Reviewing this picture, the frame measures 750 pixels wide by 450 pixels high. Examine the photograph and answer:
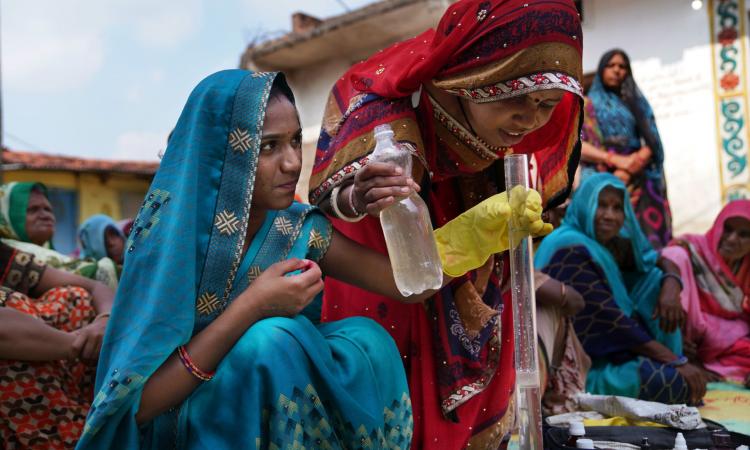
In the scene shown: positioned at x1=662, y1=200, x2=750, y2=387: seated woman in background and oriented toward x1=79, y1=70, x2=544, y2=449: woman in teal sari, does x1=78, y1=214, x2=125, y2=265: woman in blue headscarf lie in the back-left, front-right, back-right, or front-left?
front-right

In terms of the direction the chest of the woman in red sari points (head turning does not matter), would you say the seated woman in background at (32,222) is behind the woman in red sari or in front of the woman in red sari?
behind

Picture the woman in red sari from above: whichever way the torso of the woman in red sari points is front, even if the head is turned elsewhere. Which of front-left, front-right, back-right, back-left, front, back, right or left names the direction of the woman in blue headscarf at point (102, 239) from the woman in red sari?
back

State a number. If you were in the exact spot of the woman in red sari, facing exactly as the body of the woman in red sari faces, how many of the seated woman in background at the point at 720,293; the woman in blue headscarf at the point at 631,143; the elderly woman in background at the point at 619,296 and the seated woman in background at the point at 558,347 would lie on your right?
0

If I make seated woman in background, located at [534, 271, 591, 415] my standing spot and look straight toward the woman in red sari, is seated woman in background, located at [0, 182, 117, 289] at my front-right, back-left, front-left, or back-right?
front-right

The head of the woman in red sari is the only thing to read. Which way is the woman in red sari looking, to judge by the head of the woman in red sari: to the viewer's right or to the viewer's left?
to the viewer's right

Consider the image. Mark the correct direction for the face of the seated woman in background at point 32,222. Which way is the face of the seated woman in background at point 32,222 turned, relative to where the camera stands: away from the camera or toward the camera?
toward the camera

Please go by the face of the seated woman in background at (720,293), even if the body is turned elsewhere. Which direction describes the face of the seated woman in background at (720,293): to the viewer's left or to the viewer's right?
to the viewer's left

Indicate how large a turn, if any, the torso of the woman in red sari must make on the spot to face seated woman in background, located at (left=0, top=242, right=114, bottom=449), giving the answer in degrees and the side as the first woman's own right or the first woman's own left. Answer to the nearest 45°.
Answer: approximately 135° to the first woman's own right

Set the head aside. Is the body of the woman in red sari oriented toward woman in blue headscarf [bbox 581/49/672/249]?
no

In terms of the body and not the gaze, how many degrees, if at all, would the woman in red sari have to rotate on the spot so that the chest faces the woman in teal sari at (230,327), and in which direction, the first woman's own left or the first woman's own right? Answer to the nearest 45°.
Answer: approximately 90° to the first woman's own right

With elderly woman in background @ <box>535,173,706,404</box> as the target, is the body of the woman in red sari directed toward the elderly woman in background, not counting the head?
no

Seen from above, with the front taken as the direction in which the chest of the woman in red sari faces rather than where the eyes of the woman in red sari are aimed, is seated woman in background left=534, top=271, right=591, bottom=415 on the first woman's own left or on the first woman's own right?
on the first woman's own left

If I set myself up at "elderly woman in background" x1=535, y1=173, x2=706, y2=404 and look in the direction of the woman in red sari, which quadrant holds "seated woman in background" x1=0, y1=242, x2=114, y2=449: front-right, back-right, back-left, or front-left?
front-right

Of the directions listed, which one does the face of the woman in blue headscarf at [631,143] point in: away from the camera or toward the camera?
toward the camera

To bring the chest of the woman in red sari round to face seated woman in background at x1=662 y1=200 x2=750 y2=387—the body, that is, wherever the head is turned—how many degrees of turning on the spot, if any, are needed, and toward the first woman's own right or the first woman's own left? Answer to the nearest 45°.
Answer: approximately 90° to the first woman's own left

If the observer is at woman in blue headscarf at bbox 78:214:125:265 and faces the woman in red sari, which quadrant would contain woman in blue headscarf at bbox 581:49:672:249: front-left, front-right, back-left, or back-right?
front-left

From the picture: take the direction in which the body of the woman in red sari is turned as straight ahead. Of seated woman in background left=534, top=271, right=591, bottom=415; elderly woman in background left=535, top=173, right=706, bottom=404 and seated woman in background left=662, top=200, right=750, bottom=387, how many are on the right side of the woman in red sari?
0

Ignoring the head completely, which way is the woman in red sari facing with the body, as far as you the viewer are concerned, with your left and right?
facing the viewer and to the right of the viewer
